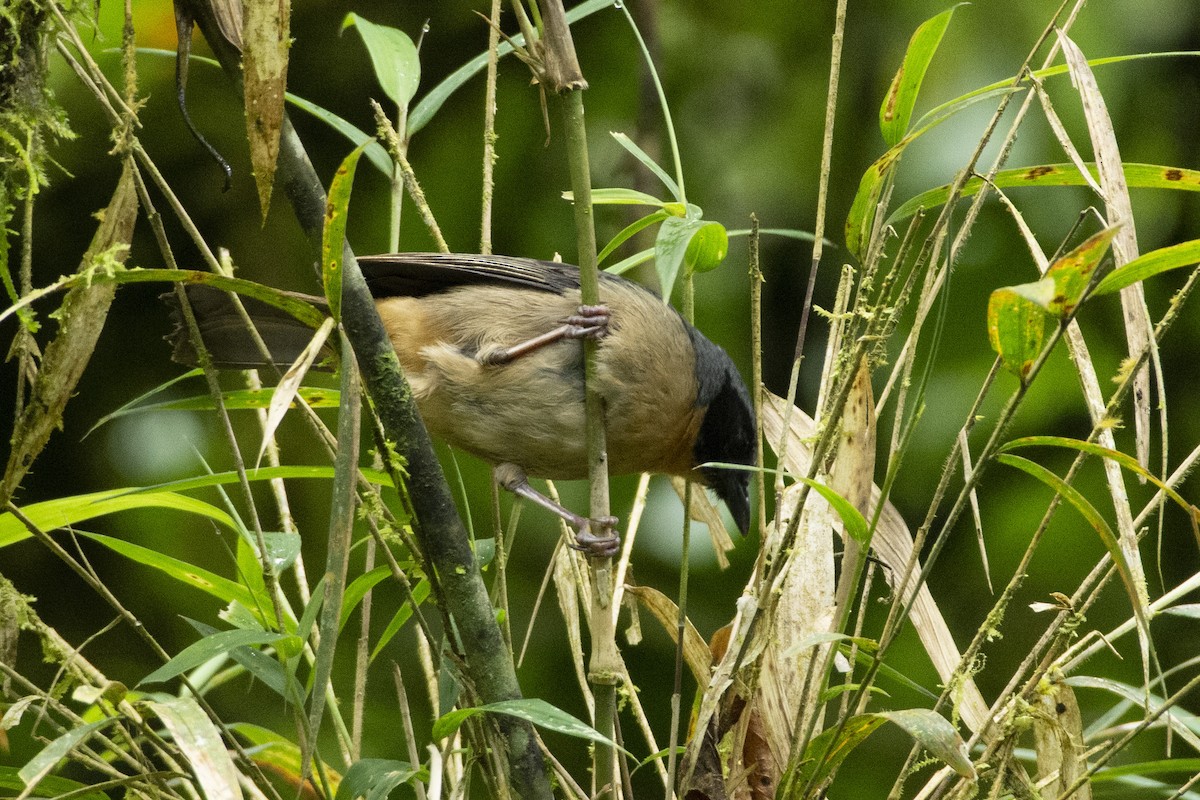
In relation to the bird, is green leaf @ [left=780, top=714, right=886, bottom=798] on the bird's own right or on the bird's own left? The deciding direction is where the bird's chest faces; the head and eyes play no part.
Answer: on the bird's own right

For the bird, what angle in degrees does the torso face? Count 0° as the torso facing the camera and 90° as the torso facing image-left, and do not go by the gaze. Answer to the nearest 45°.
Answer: approximately 270°

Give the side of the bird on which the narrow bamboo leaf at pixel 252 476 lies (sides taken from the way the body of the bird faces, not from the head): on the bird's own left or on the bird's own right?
on the bird's own right

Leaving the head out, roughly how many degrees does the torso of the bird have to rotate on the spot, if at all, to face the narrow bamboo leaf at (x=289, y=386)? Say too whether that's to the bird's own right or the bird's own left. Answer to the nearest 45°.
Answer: approximately 180°

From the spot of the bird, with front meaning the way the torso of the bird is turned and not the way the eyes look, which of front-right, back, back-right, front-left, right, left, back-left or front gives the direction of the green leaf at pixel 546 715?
right
